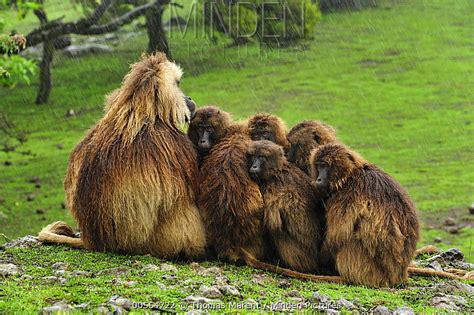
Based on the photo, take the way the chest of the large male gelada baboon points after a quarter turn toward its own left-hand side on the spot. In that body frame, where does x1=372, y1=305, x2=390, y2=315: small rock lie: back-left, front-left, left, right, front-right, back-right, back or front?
back

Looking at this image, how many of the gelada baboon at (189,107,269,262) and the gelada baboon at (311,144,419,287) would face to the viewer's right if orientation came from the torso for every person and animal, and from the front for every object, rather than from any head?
0

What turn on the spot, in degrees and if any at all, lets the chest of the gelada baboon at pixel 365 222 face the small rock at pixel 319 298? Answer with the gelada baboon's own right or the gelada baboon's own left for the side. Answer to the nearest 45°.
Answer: approximately 45° to the gelada baboon's own left

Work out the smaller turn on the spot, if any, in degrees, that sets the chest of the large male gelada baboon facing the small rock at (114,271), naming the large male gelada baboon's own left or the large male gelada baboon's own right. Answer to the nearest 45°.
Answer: approximately 180°

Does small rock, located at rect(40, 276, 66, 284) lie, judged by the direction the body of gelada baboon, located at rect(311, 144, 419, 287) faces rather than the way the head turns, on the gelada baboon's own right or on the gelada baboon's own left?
on the gelada baboon's own left

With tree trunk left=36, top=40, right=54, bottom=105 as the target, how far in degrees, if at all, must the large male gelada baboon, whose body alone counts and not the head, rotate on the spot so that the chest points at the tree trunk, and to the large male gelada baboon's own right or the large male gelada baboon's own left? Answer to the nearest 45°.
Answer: approximately 45° to the large male gelada baboon's own left

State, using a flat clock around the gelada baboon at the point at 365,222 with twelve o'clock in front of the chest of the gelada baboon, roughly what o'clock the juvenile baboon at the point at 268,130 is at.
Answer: The juvenile baboon is roughly at 12 o'clock from the gelada baboon.

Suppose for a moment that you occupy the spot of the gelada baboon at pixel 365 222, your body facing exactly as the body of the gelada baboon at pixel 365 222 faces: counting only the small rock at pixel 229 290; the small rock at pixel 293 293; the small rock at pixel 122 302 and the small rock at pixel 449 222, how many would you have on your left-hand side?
3

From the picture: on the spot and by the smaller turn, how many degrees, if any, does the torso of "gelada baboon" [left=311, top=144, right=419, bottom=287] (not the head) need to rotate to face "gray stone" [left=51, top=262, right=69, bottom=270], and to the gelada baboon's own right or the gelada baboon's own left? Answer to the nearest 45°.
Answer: approximately 45° to the gelada baboon's own left
